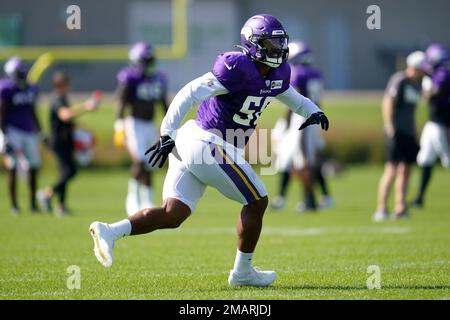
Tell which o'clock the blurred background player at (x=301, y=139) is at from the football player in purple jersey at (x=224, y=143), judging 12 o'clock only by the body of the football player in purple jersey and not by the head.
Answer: The blurred background player is roughly at 8 o'clock from the football player in purple jersey.

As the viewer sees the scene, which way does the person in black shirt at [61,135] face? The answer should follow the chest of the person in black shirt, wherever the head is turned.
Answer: to the viewer's right

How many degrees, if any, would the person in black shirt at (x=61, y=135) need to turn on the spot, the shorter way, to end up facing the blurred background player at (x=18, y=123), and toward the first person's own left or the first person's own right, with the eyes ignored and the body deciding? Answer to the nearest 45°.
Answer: approximately 180°

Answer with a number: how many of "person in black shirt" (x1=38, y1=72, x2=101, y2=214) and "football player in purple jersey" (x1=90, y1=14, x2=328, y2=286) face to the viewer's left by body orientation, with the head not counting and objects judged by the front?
0

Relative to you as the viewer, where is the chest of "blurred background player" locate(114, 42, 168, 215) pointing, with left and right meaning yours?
facing the viewer and to the right of the viewer

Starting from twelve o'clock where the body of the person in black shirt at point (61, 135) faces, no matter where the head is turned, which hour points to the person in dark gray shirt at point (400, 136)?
the person in dark gray shirt at point (400, 136) is roughly at 1 o'clock from the person in black shirt at point (61, 135).

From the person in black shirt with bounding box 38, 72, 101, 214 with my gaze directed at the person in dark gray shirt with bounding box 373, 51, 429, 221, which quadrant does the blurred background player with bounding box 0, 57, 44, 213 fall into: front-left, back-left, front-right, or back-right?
back-right

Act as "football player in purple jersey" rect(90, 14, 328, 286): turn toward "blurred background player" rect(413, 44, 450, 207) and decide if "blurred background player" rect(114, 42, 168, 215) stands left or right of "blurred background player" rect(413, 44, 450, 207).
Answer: left

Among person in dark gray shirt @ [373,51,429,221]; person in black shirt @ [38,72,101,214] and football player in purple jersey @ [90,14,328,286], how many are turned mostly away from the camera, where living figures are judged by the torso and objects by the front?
0

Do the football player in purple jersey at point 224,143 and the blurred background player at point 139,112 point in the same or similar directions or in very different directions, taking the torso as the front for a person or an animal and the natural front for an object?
same or similar directions

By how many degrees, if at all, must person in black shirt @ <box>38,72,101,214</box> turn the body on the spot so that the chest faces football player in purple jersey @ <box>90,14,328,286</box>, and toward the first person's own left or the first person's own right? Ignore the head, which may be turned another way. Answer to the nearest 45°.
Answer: approximately 90° to the first person's own right

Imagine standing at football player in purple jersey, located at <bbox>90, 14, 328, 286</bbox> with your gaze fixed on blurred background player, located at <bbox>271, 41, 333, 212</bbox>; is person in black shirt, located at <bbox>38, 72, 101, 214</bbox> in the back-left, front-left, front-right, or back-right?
front-left
